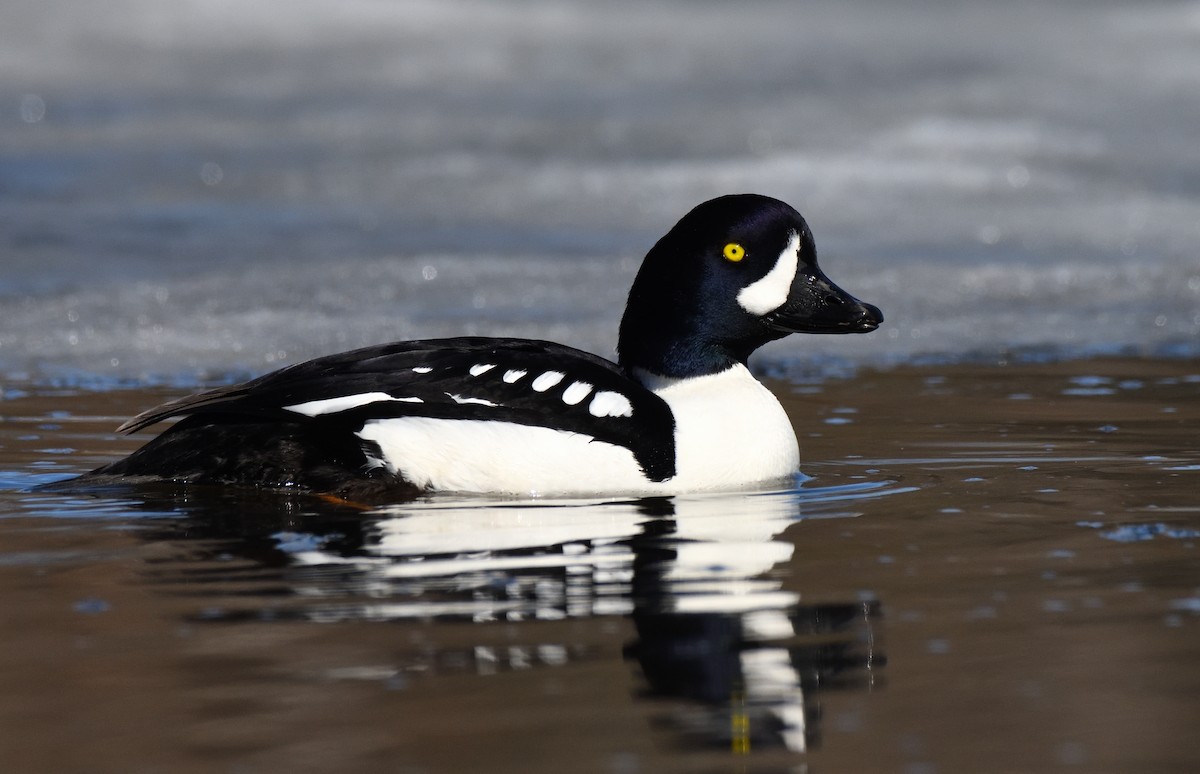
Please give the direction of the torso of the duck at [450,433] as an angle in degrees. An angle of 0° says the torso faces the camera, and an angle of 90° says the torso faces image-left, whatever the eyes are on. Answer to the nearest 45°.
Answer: approximately 270°
